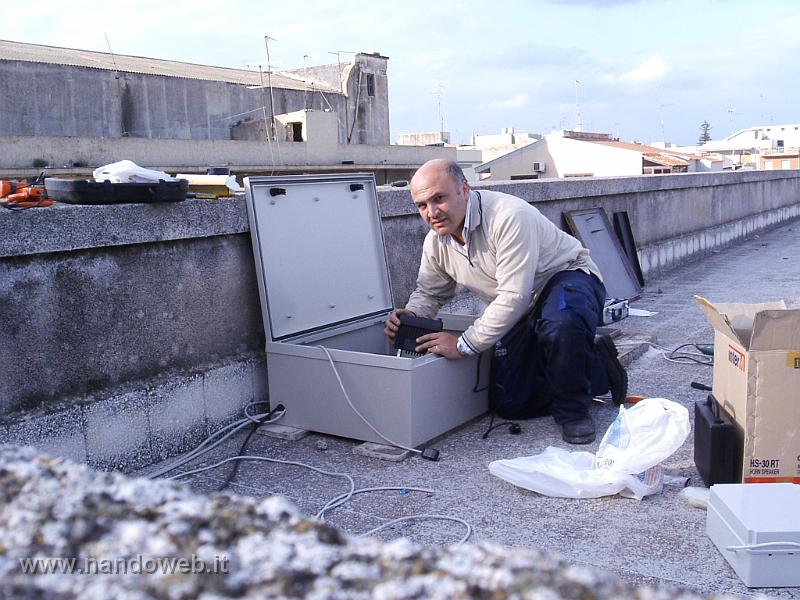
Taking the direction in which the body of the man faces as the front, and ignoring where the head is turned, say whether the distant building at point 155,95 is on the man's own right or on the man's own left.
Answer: on the man's own right

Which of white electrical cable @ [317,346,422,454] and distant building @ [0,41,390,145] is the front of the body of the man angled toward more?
the white electrical cable

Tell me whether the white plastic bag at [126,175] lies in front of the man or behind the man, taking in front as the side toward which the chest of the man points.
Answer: in front

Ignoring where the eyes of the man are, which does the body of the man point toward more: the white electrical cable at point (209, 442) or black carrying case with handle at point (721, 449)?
the white electrical cable

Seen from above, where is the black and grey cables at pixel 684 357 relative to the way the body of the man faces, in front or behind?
behind

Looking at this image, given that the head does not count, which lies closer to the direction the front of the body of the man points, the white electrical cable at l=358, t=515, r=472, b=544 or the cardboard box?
the white electrical cable

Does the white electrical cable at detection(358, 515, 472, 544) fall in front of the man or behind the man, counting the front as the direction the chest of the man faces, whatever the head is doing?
in front

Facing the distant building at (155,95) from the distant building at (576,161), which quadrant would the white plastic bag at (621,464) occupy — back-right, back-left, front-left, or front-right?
front-left

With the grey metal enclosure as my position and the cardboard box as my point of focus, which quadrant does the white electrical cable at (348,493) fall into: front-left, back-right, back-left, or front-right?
front-right

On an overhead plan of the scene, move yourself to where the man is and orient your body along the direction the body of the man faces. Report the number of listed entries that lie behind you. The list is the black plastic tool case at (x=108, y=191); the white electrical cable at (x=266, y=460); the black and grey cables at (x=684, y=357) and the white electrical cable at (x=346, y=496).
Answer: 1

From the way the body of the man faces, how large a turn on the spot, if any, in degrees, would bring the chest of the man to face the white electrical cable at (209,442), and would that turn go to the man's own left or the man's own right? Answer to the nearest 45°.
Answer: approximately 45° to the man's own right

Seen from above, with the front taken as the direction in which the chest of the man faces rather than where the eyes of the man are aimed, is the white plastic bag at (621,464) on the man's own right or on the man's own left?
on the man's own left

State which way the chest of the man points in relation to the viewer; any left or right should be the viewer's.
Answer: facing the viewer and to the left of the viewer

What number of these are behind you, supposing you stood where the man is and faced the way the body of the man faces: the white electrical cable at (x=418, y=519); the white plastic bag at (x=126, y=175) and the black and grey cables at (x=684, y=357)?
1

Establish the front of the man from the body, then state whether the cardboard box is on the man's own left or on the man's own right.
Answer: on the man's own left

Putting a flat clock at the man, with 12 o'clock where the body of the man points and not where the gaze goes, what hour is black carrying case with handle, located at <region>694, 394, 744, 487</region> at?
The black carrying case with handle is roughly at 9 o'clock from the man.
